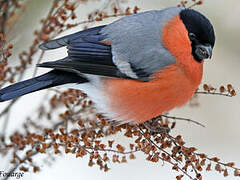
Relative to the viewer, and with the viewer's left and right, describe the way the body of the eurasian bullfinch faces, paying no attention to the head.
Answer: facing to the right of the viewer
